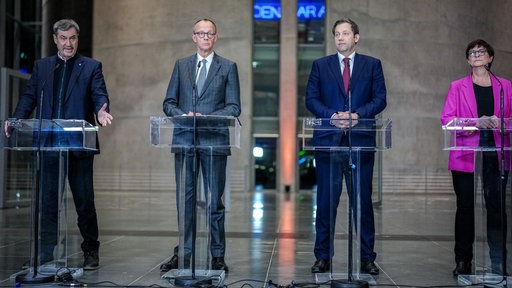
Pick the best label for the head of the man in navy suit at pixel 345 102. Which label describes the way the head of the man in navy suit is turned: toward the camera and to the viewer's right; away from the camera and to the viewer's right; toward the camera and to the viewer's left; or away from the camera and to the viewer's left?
toward the camera and to the viewer's left

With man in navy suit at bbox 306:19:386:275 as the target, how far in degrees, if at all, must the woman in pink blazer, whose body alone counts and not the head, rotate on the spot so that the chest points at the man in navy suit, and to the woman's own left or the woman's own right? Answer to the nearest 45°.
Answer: approximately 90° to the woman's own right

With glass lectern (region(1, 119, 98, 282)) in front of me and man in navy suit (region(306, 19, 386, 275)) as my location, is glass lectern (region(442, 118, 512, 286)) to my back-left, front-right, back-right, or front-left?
back-left

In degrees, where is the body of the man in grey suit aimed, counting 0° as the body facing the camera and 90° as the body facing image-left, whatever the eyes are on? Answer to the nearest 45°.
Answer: approximately 0°

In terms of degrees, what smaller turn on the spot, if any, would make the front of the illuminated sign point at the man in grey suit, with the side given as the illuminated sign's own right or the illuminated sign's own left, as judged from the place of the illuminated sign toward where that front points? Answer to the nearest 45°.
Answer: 0° — it already faces them

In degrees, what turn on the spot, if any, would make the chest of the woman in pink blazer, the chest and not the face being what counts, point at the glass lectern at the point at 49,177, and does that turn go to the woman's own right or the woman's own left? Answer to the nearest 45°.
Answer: approximately 45° to the woman's own right
